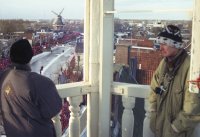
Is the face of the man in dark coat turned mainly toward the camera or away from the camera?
away from the camera

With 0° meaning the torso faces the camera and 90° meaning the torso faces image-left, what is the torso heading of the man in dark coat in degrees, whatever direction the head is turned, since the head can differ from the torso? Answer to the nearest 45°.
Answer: approximately 225°

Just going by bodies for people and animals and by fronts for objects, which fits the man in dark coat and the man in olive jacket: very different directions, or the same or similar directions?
very different directions

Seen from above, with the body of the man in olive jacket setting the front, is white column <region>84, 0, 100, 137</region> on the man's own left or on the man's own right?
on the man's own right

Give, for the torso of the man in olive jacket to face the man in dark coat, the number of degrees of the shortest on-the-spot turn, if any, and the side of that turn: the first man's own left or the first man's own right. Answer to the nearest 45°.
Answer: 0° — they already face them

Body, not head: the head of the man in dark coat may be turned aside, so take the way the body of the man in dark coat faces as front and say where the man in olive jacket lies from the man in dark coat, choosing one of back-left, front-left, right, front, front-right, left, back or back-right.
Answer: front-right

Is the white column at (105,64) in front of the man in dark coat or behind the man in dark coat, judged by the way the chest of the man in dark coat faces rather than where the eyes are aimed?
in front

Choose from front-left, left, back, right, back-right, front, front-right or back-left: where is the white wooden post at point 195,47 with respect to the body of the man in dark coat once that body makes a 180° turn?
back-left

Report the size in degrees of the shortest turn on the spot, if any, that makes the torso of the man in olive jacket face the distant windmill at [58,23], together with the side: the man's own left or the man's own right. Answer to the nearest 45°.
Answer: approximately 45° to the man's own right

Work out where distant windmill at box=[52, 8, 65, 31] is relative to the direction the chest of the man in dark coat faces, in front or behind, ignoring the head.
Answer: in front

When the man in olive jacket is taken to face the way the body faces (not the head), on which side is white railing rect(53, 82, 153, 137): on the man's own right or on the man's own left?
on the man's own right

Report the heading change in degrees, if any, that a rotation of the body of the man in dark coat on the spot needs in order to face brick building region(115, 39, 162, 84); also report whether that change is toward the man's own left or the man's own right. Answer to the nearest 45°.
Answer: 0° — they already face it

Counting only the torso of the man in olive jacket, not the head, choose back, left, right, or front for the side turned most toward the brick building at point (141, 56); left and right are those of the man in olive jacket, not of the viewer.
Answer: right

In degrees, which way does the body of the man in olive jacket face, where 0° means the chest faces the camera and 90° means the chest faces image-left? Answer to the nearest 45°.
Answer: approximately 45°
